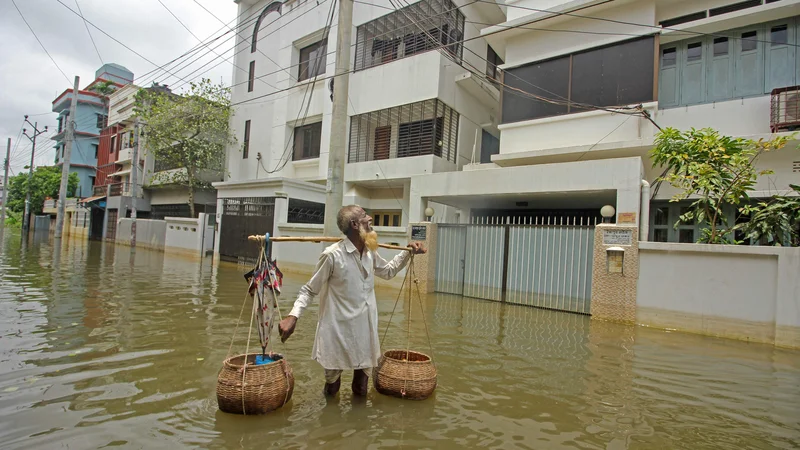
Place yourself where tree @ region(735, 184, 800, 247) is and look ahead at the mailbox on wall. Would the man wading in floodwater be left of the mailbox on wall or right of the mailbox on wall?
left

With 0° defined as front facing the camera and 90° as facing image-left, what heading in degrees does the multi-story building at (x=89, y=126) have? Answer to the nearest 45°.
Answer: approximately 45°

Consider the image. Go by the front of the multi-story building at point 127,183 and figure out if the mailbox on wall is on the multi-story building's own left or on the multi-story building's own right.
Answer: on the multi-story building's own left

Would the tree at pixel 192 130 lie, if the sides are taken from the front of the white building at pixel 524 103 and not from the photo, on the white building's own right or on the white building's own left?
on the white building's own right

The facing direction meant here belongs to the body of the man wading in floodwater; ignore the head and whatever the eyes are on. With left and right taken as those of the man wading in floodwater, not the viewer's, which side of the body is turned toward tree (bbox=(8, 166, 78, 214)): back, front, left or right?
back

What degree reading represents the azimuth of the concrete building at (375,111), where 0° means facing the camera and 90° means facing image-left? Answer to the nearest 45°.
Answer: approximately 45°
